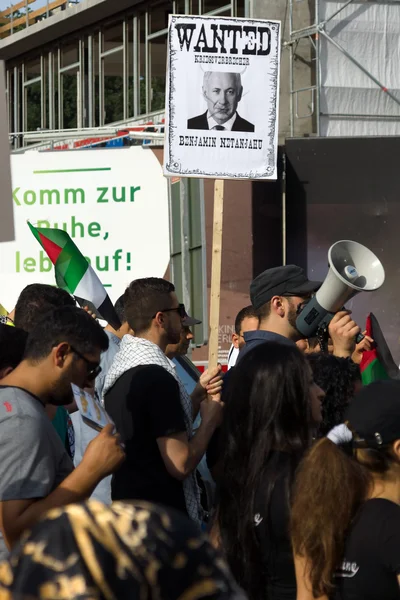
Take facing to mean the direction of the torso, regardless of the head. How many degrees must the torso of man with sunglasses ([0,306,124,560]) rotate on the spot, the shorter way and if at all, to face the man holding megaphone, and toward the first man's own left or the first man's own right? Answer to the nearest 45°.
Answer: approximately 45° to the first man's own left

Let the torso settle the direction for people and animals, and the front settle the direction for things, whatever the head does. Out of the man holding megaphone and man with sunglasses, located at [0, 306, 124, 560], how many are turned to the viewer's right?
2

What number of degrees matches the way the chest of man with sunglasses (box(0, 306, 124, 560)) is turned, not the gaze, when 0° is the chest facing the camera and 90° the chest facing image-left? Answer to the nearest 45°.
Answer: approximately 270°

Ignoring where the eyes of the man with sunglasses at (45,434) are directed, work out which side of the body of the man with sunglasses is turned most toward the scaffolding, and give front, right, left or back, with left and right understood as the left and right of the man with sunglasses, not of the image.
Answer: left

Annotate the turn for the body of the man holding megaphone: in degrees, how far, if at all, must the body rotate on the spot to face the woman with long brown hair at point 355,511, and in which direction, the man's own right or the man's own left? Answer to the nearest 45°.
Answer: approximately 90° to the man's own right

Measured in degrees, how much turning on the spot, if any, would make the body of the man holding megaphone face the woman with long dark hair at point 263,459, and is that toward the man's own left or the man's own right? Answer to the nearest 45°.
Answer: approximately 90° to the man's own right

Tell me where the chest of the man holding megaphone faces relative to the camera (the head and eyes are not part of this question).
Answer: to the viewer's right

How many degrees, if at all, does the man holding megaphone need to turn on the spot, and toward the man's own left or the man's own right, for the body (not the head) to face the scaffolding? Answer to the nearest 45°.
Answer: approximately 90° to the man's own left

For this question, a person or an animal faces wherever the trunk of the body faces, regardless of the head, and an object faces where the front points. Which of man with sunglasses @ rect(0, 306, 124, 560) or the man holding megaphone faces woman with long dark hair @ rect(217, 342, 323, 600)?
the man with sunglasses
